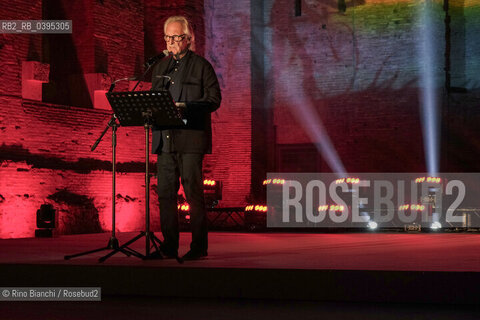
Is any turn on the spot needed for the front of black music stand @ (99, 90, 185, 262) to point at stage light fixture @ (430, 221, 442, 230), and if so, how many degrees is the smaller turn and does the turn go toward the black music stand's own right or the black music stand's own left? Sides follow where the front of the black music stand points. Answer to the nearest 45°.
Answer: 0° — it already faces it

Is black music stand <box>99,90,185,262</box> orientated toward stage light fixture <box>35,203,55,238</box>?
no

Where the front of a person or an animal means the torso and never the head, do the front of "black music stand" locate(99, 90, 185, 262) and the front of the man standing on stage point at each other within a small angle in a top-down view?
yes

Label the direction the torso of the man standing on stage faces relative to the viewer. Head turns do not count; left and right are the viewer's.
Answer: facing the viewer and to the left of the viewer

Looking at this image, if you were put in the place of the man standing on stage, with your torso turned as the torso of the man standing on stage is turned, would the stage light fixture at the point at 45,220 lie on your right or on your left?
on your right

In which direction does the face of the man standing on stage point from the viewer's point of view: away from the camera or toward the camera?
toward the camera

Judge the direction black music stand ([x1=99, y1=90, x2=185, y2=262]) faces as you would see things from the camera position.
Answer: facing away from the viewer and to the right of the viewer

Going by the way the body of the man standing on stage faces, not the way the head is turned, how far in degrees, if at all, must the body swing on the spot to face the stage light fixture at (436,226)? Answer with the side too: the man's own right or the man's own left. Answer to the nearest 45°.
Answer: approximately 180°

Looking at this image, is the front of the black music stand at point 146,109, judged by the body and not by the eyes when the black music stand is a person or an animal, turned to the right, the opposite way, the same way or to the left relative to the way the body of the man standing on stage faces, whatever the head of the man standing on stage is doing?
the opposite way
